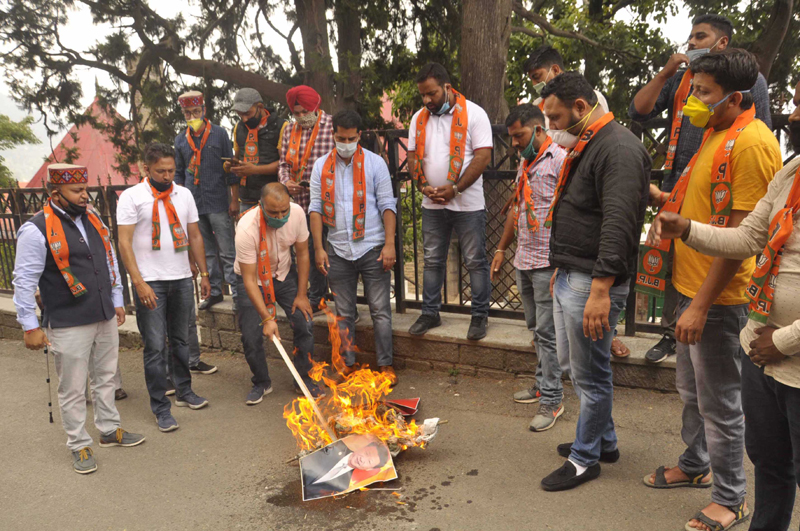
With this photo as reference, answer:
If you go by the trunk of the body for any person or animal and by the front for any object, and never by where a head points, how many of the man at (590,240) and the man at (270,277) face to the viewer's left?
1

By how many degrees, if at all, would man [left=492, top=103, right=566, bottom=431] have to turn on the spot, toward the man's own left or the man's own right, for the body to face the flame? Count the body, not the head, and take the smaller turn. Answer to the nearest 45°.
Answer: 0° — they already face it

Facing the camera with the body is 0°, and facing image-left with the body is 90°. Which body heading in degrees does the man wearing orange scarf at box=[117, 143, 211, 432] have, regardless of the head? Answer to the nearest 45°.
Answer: approximately 315°

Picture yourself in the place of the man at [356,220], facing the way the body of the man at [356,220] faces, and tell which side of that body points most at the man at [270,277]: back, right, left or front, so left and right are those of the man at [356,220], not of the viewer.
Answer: right

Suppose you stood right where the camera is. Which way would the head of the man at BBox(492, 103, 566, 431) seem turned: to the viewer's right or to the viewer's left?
to the viewer's left

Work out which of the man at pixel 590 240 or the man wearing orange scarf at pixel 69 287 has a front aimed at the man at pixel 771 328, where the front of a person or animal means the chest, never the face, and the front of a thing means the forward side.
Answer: the man wearing orange scarf

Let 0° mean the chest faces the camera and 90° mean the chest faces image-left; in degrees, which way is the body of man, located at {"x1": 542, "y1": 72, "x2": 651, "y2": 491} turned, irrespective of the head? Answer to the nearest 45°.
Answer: approximately 90°

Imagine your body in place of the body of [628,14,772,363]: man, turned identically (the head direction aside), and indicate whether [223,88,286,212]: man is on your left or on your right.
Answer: on your right

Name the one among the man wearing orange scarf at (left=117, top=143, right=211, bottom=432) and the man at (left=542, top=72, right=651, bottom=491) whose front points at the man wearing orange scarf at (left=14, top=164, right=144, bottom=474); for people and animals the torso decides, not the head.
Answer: the man

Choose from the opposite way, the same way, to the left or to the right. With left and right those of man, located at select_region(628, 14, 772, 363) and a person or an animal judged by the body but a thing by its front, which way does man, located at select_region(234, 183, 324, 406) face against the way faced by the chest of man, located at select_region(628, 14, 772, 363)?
to the left

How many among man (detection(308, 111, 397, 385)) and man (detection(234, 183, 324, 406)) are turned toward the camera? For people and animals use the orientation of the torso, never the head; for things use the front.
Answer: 2
